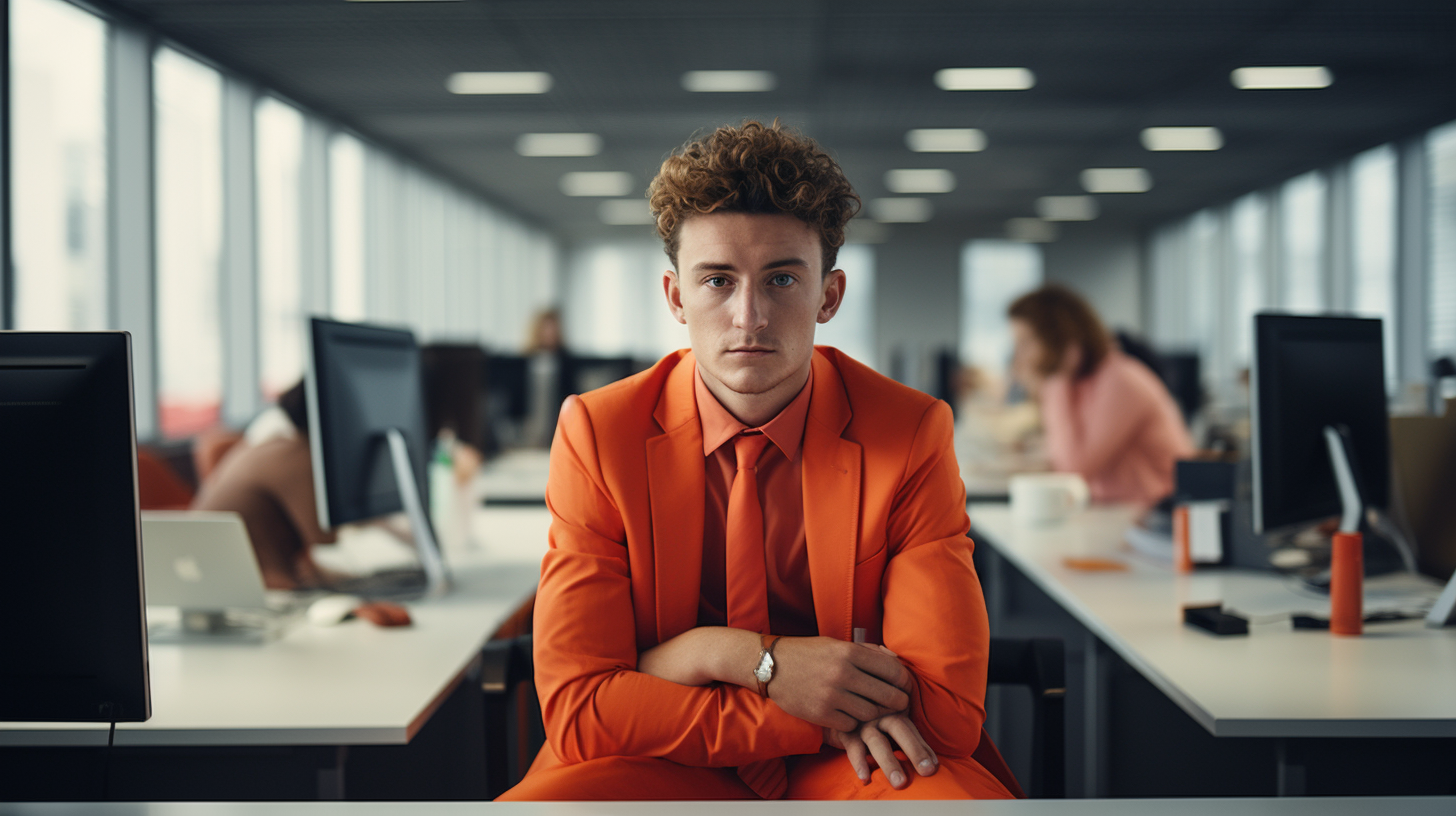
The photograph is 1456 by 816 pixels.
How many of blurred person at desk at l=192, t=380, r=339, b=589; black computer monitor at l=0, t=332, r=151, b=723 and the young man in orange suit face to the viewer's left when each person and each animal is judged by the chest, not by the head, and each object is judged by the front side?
0

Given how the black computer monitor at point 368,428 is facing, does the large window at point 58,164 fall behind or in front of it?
in front

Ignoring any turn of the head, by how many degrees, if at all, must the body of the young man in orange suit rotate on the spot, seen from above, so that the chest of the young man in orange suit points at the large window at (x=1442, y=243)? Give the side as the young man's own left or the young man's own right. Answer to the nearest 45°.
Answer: approximately 135° to the young man's own left

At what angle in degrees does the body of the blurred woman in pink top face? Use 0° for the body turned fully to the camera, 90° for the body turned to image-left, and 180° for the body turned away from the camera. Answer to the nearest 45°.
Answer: approximately 90°

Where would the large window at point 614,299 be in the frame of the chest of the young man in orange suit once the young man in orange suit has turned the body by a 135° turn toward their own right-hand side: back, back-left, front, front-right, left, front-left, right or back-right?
front-right

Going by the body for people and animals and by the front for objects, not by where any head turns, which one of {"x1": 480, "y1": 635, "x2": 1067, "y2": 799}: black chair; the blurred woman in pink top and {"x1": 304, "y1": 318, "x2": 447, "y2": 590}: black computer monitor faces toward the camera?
the black chair

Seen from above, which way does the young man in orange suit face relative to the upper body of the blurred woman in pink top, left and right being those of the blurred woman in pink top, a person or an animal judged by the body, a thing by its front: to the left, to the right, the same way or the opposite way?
to the left

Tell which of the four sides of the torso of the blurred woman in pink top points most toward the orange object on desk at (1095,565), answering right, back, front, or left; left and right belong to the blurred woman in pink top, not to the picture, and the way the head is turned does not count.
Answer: left

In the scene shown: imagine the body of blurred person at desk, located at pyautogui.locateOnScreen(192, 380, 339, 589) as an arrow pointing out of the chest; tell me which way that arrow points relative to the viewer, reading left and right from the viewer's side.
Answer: facing to the right of the viewer

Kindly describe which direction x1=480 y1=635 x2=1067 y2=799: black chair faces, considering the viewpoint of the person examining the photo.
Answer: facing the viewer
